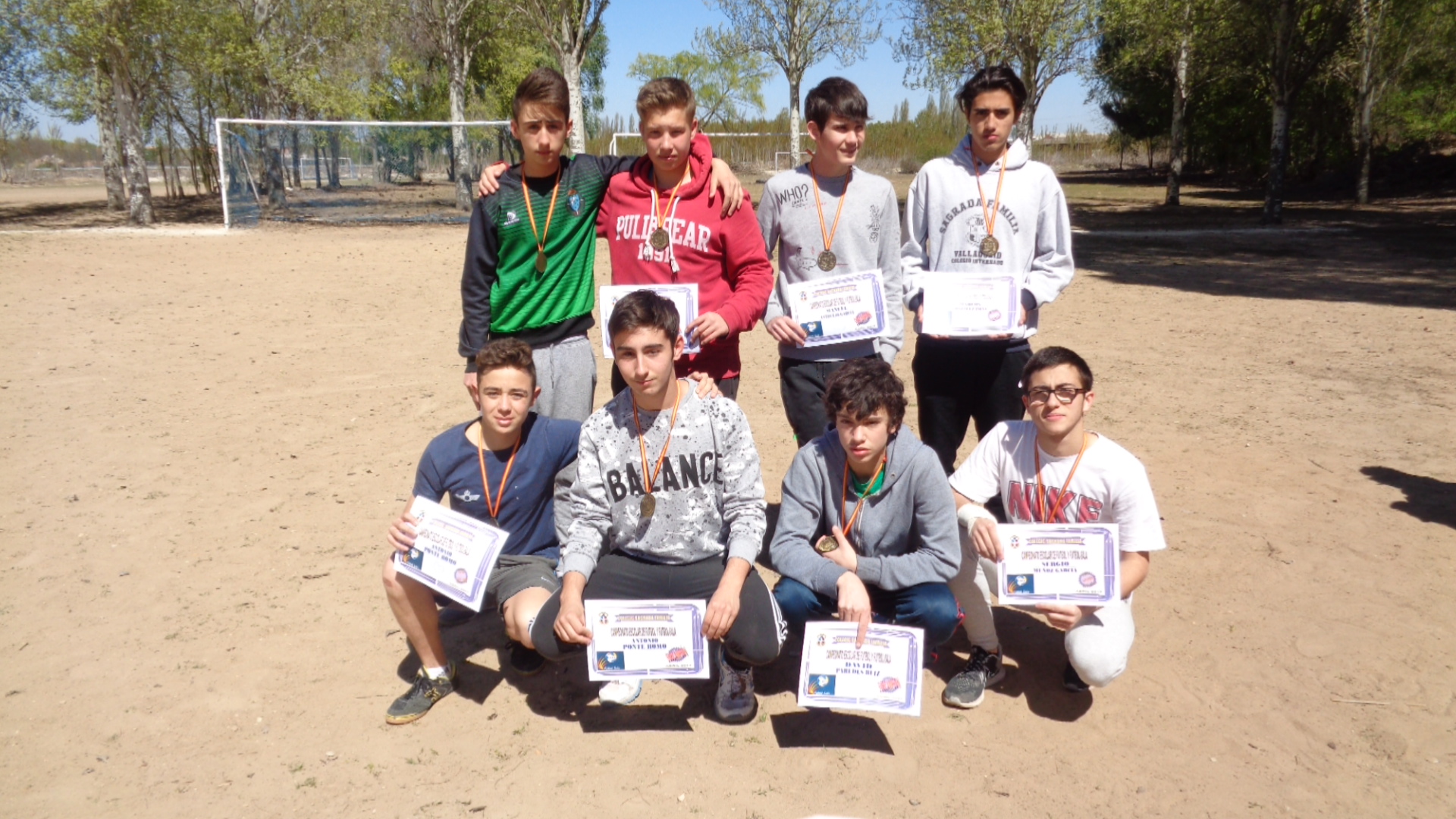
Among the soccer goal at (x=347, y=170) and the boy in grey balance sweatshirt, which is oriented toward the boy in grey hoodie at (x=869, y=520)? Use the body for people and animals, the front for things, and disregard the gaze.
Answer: the soccer goal

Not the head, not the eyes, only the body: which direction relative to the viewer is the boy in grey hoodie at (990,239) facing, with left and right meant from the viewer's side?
facing the viewer

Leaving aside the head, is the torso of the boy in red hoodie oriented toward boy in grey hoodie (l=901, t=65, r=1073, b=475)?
no

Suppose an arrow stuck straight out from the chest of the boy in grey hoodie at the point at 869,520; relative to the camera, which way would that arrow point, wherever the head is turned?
toward the camera

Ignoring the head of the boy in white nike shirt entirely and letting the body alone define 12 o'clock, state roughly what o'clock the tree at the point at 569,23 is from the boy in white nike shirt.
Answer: The tree is roughly at 5 o'clock from the boy in white nike shirt.

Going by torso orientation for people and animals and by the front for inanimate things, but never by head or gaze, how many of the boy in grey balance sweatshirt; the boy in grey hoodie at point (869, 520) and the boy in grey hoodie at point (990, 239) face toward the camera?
3

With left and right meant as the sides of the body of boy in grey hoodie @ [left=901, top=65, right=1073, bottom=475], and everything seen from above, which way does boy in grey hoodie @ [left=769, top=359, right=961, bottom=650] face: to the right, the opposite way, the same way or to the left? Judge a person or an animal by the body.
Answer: the same way

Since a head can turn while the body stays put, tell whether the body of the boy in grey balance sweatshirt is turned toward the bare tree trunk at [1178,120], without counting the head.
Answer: no

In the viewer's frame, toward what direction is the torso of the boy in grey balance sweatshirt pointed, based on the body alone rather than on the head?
toward the camera

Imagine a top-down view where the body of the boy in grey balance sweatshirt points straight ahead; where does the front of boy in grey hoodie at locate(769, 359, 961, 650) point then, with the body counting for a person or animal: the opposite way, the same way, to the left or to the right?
the same way

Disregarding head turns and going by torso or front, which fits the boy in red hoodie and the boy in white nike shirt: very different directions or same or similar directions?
same or similar directions

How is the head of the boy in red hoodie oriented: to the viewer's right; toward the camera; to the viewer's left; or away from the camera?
toward the camera

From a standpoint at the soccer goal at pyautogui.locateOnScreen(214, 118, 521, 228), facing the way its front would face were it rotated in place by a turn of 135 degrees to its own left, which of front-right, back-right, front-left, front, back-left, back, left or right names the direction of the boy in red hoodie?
back-right

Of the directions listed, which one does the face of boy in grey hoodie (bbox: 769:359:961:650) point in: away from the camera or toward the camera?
toward the camera
